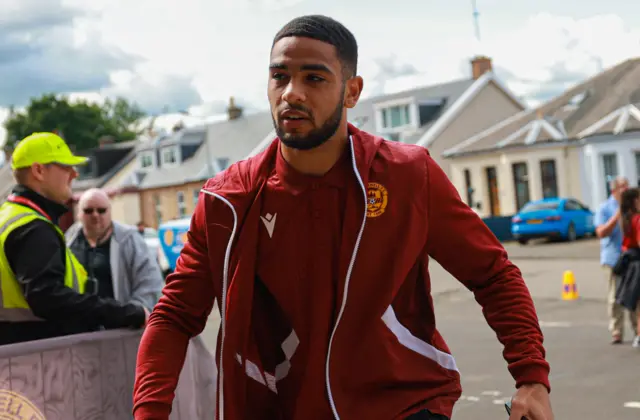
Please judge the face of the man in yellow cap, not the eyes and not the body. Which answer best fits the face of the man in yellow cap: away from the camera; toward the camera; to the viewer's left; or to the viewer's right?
to the viewer's right

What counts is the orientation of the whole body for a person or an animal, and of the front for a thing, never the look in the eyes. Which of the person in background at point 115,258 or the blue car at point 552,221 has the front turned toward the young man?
the person in background

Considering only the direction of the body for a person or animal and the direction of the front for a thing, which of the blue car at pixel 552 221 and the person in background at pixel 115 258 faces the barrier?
the person in background

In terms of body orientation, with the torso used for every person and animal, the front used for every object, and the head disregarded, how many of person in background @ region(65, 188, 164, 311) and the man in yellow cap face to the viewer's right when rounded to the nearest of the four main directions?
1

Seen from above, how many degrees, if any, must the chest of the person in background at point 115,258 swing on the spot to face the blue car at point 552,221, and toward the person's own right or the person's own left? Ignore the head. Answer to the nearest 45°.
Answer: approximately 135° to the person's own left

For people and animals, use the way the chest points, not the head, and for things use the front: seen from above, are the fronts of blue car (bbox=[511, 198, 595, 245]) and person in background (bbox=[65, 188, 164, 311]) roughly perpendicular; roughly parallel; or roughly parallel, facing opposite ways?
roughly parallel, facing opposite ways

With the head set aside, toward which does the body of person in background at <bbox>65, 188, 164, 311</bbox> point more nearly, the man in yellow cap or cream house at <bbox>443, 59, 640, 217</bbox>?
the man in yellow cap

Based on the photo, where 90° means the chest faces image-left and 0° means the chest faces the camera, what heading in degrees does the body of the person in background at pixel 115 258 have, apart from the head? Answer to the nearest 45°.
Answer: approximately 0°
